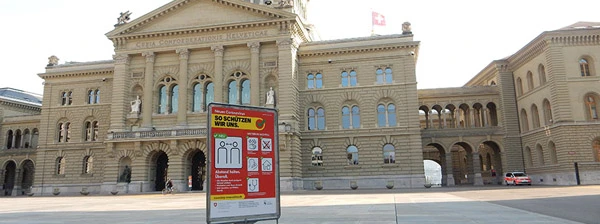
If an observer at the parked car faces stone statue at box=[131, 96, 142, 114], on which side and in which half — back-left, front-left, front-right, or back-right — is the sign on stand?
front-left

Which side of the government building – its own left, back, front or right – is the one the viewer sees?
front

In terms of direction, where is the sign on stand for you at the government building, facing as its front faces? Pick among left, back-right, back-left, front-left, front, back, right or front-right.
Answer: front
